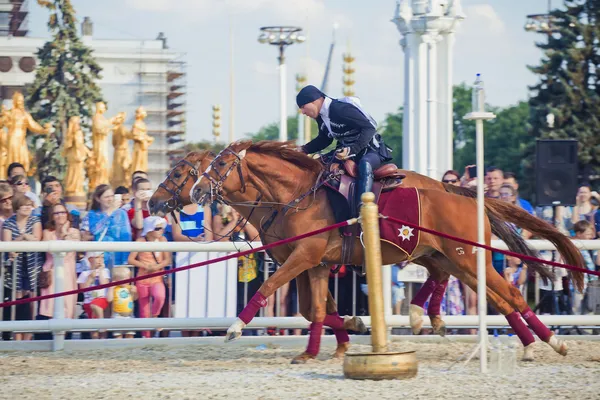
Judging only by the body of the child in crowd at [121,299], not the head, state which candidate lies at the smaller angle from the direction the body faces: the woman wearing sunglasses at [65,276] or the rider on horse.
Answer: the rider on horse

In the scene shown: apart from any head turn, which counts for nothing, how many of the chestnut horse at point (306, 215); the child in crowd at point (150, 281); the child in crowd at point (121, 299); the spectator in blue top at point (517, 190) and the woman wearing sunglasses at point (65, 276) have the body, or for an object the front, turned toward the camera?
4

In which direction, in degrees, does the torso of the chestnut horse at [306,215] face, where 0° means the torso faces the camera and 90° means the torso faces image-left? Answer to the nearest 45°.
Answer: approximately 90°

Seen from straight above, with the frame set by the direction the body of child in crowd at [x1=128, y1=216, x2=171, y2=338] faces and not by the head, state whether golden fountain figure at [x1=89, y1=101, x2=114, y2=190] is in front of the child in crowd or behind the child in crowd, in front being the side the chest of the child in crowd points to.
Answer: behind

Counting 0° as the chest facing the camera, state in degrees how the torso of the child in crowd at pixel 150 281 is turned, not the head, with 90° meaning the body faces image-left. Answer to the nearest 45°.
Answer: approximately 0°

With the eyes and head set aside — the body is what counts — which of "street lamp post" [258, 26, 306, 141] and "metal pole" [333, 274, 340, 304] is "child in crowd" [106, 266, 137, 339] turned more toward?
the metal pole

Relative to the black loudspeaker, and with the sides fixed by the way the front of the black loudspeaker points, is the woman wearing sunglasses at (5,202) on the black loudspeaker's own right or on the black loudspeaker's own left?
on the black loudspeaker's own right

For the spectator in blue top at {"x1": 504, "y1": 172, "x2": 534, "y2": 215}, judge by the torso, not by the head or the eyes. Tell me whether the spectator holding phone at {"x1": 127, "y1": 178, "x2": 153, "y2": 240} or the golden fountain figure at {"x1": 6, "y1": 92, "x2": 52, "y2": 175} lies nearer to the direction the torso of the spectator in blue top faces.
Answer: the spectator holding phone

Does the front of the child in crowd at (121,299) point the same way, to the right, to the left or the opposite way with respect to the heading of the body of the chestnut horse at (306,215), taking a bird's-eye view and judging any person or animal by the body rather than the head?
to the left

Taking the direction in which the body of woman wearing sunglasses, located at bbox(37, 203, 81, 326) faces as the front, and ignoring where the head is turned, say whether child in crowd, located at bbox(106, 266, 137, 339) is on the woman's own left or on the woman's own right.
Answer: on the woman's own left

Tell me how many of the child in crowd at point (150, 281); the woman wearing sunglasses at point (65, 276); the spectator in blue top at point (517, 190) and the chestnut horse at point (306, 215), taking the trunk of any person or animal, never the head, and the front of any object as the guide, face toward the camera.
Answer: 3

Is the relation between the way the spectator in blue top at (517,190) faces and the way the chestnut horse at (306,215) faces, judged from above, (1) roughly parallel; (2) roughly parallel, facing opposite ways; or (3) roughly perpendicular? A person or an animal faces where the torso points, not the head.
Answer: roughly perpendicular

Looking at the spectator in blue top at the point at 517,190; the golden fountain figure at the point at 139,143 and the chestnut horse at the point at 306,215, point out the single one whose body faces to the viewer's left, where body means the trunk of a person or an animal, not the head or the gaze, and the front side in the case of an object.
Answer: the chestnut horse

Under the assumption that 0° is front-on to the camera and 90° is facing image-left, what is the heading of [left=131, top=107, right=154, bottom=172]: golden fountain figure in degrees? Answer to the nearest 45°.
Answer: approximately 315°
